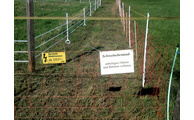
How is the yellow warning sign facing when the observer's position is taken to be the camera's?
facing the viewer

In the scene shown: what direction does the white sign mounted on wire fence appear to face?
toward the camera

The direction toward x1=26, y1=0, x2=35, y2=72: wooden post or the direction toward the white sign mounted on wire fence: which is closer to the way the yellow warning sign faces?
the white sign mounted on wire fence

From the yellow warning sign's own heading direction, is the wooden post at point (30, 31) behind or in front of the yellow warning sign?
behind

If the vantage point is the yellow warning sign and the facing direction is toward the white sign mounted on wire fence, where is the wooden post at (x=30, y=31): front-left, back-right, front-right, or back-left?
back-left

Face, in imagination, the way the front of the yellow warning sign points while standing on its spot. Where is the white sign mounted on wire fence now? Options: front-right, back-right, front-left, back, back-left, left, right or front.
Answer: front-left

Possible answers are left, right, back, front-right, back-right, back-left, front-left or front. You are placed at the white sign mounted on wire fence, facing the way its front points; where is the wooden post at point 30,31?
back-right

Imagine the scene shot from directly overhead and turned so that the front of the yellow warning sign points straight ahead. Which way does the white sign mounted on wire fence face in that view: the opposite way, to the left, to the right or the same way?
the same way

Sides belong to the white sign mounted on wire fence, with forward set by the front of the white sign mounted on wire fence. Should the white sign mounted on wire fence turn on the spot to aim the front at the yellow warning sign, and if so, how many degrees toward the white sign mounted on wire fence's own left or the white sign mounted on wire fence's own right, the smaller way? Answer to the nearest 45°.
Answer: approximately 135° to the white sign mounted on wire fence's own right

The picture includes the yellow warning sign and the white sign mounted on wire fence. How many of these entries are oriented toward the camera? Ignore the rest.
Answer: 2
